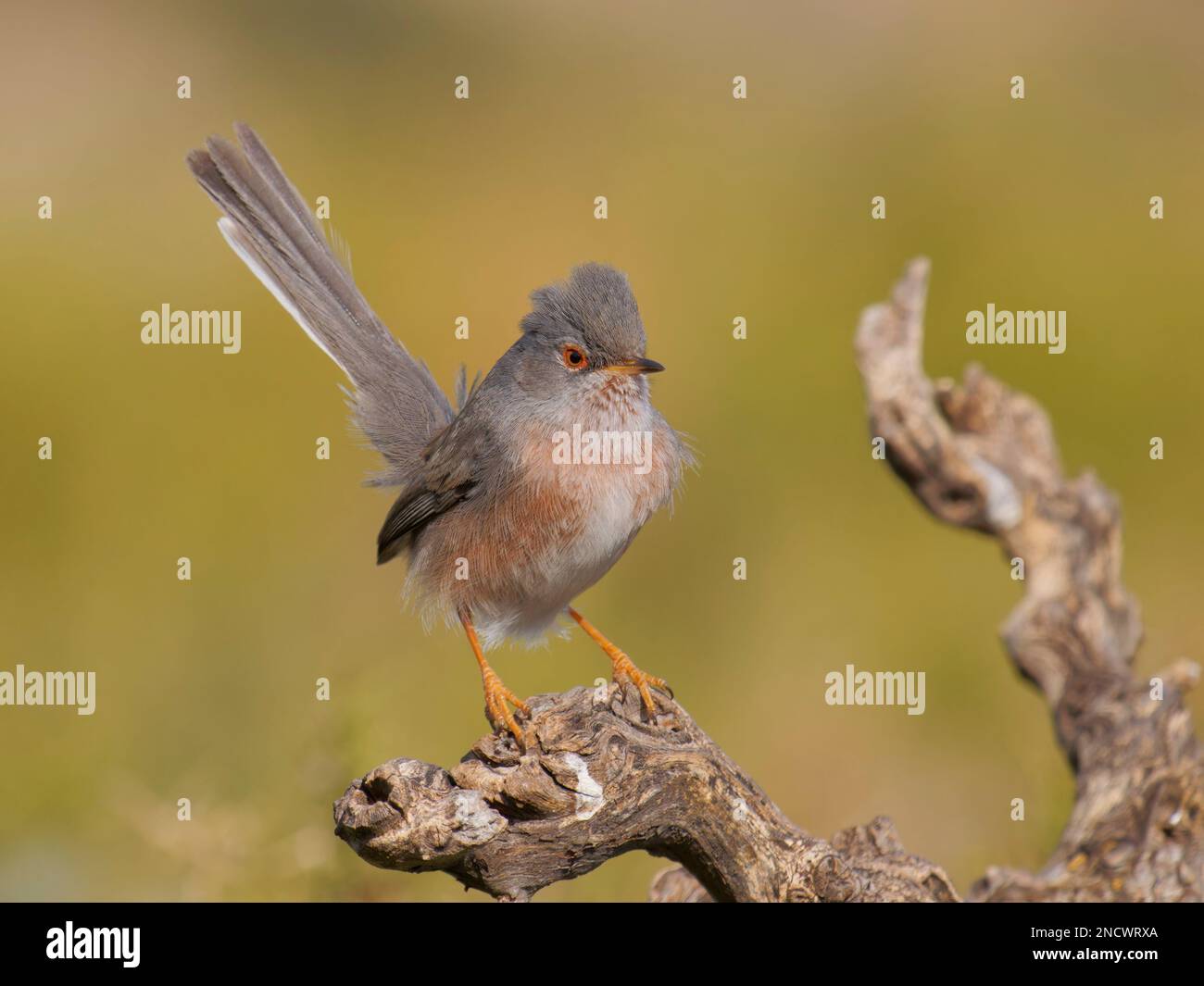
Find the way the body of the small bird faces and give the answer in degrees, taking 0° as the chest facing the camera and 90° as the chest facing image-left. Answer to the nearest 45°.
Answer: approximately 315°
